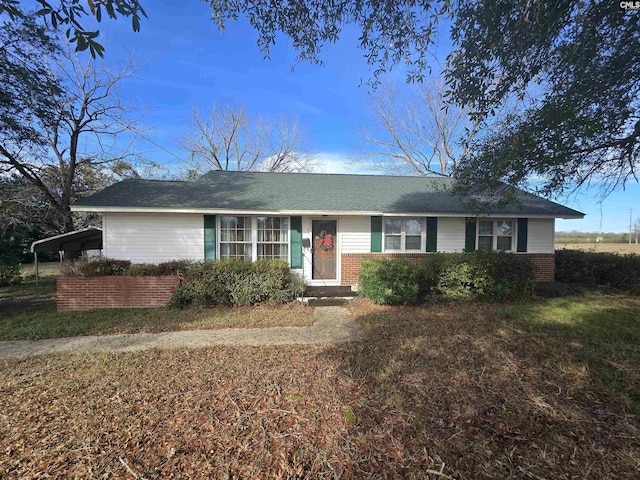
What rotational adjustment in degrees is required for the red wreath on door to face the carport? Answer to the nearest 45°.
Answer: approximately 90° to its right

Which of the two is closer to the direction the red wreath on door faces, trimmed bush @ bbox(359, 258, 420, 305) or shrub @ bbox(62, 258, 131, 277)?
the trimmed bush

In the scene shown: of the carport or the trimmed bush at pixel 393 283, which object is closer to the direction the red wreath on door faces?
the trimmed bush

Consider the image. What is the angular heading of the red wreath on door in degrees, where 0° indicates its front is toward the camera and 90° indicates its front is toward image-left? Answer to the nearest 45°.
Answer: approximately 0°

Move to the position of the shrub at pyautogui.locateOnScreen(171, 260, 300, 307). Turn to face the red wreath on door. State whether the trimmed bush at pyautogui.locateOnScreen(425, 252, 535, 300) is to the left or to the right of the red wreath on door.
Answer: right

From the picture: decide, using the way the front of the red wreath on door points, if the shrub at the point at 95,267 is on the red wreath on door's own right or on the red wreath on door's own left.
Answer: on the red wreath on door's own right

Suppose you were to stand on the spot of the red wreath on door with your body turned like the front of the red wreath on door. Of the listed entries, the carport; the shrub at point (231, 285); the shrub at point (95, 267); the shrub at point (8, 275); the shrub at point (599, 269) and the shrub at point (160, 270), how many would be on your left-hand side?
1

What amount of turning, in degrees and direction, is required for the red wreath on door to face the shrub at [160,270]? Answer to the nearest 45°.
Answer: approximately 45° to its right

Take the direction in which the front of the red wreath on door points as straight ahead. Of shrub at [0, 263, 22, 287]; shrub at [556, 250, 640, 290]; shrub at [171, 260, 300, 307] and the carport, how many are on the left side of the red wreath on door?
1

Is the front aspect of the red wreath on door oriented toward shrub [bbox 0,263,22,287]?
no

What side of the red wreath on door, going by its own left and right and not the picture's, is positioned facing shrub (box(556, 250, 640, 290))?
left

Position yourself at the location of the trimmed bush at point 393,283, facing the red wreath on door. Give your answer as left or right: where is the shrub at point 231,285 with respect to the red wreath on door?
left

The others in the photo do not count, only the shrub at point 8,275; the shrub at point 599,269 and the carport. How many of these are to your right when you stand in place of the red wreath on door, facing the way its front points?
2

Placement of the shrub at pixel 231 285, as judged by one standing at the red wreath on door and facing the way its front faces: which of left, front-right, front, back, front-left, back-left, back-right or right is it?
front-right

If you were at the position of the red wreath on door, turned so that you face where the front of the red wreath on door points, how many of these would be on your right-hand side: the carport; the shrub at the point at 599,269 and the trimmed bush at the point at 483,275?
1

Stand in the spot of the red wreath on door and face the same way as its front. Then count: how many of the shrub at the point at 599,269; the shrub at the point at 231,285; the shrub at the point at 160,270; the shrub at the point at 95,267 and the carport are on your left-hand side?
1
